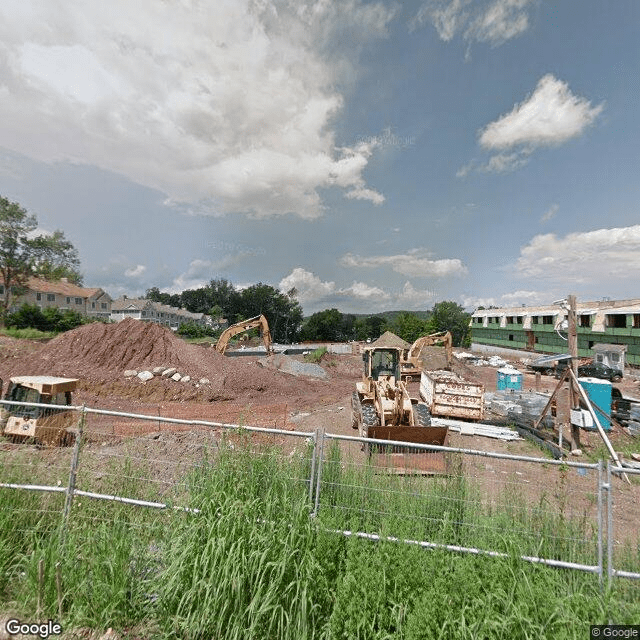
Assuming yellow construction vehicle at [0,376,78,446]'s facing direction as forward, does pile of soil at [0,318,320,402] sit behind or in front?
behind

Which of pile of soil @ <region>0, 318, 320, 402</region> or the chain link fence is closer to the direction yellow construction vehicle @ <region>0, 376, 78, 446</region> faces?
the chain link fence

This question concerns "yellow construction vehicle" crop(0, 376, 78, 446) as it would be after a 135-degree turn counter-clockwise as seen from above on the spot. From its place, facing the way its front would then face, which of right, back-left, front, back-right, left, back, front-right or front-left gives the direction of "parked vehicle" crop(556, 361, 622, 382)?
front

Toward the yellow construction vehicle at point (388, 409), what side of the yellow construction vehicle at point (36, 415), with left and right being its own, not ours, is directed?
left
